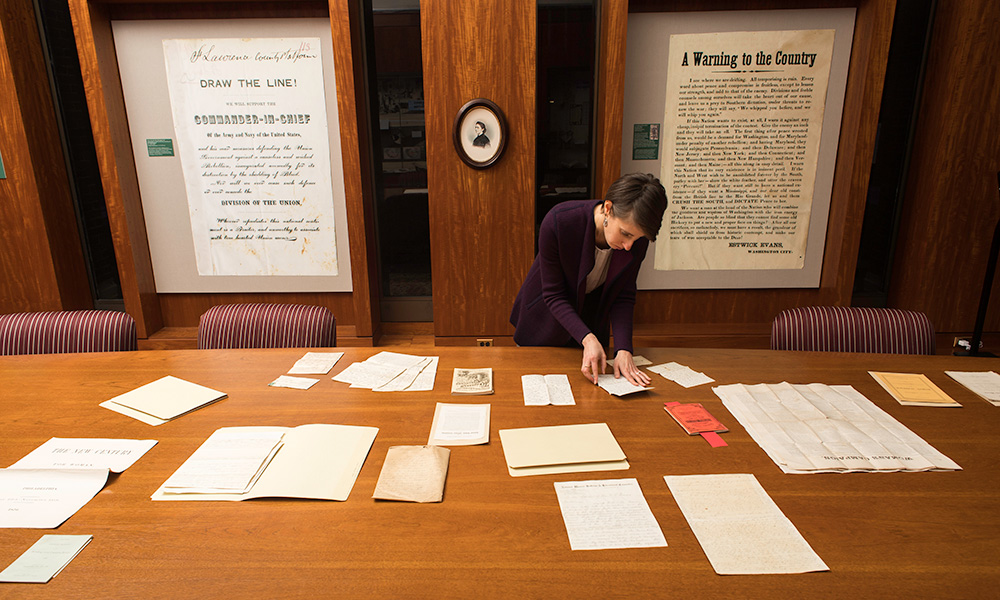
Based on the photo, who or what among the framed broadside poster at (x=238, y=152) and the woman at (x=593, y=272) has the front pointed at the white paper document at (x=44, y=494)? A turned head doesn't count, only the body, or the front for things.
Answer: the framed broadside poster

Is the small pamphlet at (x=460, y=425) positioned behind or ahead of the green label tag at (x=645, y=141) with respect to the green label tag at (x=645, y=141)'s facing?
ahead

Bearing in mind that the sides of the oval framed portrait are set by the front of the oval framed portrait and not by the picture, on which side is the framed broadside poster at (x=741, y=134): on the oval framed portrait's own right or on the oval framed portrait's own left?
on the oval framed portrait's own left

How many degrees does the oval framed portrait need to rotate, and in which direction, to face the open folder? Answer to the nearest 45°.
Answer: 0° — it already faces it

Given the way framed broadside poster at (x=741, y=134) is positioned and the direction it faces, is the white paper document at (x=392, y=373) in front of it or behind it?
in front

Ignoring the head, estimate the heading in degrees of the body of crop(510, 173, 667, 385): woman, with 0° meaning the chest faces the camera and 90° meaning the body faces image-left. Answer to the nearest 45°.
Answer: approximately 315°

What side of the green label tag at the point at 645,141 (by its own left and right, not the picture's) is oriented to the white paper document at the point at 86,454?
front
